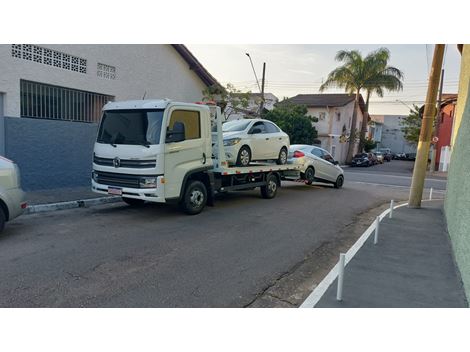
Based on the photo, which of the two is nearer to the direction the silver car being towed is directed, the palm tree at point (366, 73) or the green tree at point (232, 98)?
the palm tree

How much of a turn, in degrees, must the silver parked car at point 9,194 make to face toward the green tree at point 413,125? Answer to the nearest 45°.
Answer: approximately 180°

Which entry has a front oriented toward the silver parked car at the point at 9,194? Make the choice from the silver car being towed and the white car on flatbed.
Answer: the white car on flatbed

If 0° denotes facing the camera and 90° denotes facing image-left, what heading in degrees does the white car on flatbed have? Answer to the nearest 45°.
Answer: approximately 45°

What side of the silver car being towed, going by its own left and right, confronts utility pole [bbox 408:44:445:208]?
right

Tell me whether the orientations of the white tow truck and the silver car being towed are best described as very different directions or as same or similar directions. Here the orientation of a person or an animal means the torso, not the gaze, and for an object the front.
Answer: very different directions

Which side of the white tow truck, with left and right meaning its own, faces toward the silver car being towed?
back

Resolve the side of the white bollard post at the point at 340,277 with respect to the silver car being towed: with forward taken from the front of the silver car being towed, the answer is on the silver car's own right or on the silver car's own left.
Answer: on the silver car's own right

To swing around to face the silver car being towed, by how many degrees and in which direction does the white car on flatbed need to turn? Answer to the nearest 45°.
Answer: approximately 180°
